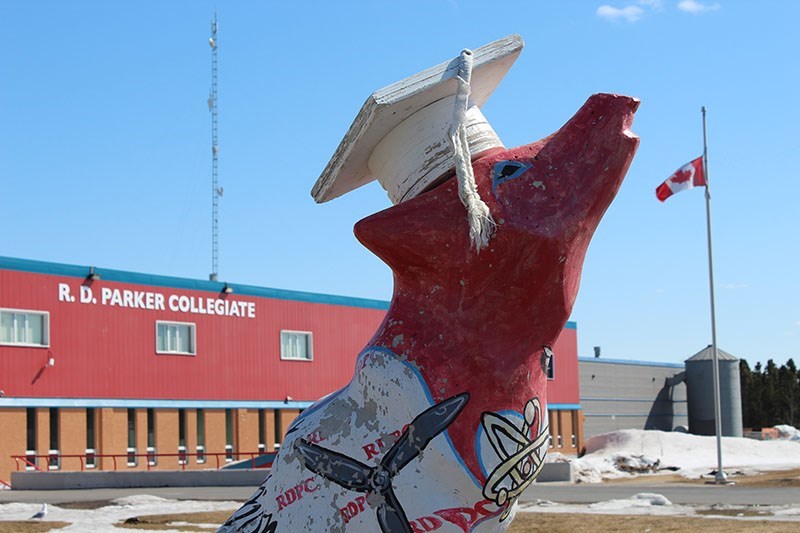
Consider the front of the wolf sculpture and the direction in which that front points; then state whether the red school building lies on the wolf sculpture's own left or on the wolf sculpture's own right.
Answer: on the wolf sculpture's own left

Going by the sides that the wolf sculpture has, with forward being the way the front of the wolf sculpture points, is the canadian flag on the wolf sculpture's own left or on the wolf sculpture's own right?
on the wolf sculpture's own left

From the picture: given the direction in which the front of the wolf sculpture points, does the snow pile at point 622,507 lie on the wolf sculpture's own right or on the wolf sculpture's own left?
on the wolf sculpture's own left

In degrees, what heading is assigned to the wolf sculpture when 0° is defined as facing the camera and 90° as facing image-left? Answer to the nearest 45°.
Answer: approximately 270°

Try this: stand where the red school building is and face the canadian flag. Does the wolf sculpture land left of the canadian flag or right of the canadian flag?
right
